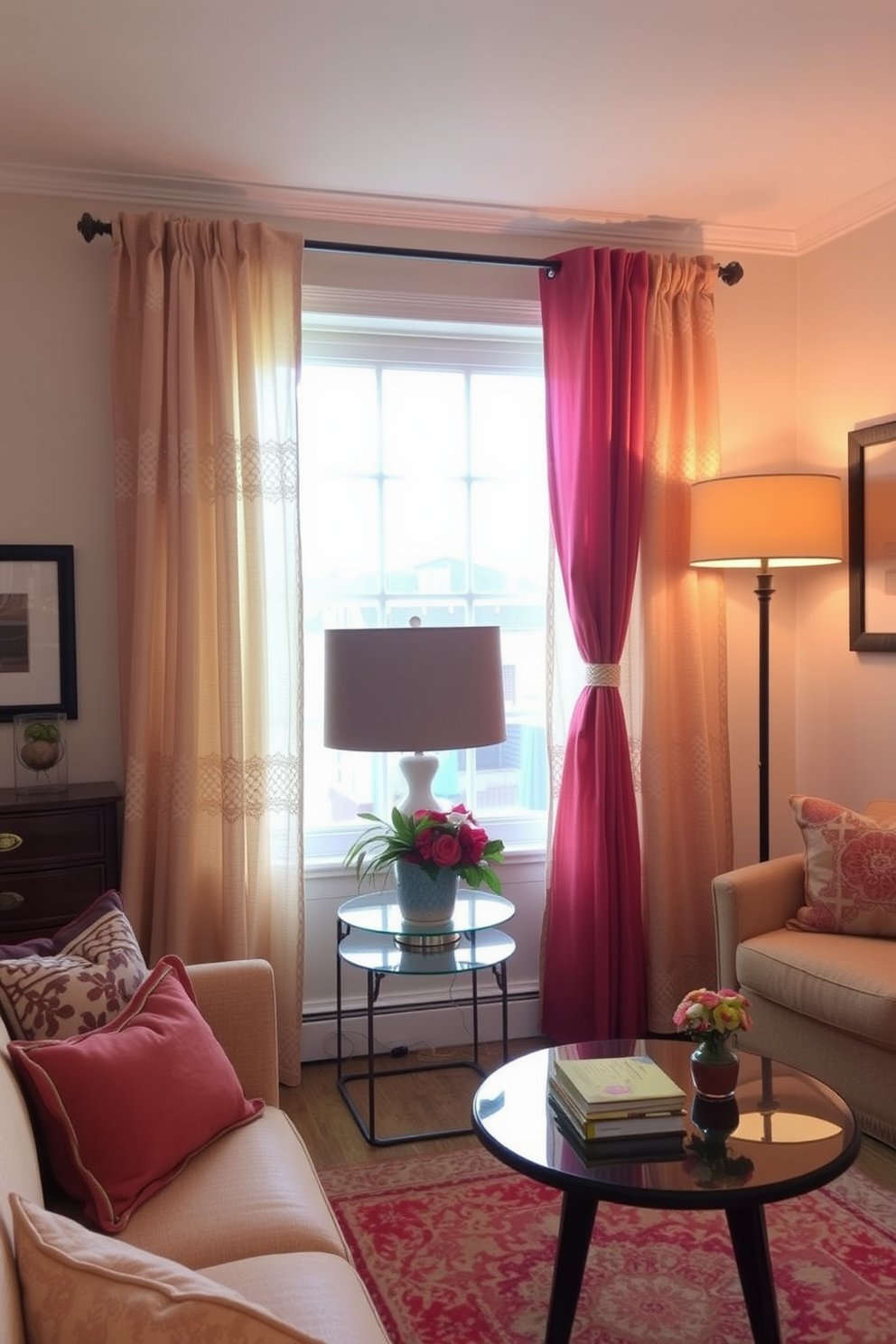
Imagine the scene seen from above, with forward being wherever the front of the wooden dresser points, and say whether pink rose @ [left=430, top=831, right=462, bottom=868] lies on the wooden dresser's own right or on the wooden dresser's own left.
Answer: on the wooden dresser's own left

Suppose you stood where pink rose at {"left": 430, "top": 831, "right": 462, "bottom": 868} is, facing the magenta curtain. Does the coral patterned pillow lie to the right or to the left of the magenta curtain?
right

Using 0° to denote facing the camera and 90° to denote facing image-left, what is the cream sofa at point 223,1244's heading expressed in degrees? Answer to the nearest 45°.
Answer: approximately 270°

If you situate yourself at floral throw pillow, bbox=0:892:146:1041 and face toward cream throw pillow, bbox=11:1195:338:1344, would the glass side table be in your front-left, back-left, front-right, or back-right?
back-left

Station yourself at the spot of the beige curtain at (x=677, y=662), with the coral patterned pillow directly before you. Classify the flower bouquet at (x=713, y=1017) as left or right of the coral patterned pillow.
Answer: right

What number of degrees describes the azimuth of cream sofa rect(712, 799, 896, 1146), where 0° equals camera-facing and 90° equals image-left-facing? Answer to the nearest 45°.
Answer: approximately 45°

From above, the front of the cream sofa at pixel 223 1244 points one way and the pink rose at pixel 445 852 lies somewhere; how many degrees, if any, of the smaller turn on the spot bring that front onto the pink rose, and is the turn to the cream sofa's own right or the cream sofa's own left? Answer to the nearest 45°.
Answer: approximately 45° to the cream sofa's own left

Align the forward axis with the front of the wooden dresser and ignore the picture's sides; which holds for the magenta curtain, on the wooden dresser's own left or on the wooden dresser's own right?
on the wooden dresser's own left

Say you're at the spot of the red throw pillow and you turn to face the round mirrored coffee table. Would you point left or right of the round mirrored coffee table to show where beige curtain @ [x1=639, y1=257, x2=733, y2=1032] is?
left
